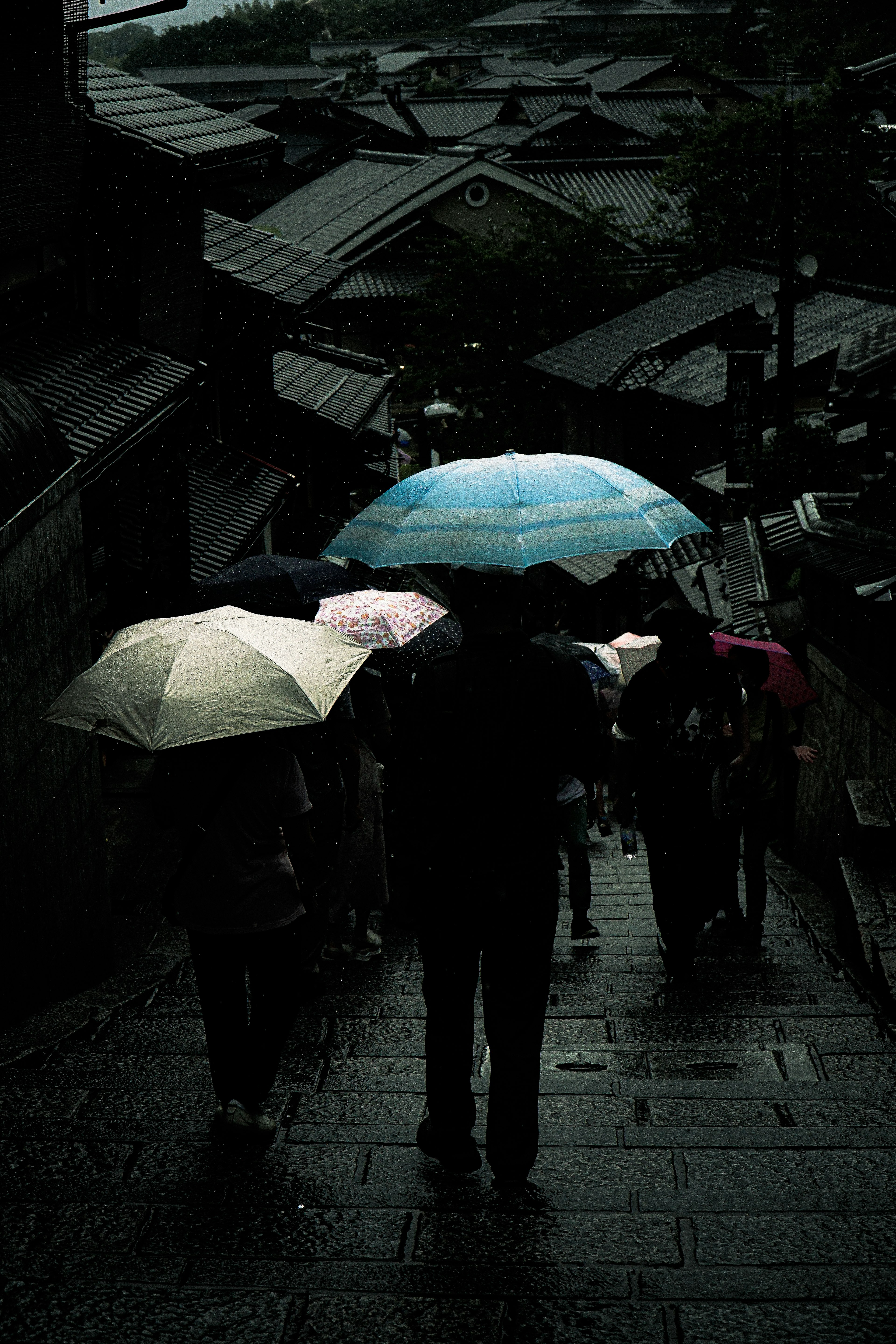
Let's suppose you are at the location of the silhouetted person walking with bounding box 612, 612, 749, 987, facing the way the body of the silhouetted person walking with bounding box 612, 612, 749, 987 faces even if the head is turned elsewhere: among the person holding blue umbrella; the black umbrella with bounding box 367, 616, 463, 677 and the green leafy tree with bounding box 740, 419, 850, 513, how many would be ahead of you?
1

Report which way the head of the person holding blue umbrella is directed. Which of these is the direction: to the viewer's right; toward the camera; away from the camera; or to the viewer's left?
away from the camera

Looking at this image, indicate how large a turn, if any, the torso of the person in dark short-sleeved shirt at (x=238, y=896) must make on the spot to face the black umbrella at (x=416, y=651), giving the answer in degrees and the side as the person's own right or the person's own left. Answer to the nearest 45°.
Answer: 0° — they already face it

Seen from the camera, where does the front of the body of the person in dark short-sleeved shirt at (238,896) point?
away from the camera

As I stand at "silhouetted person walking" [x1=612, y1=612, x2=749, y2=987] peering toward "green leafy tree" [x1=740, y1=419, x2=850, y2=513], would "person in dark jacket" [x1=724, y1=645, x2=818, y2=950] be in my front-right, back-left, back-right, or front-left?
front-right

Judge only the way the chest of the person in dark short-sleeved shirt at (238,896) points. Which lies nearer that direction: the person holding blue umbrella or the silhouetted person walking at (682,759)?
the silhouetted person walking
